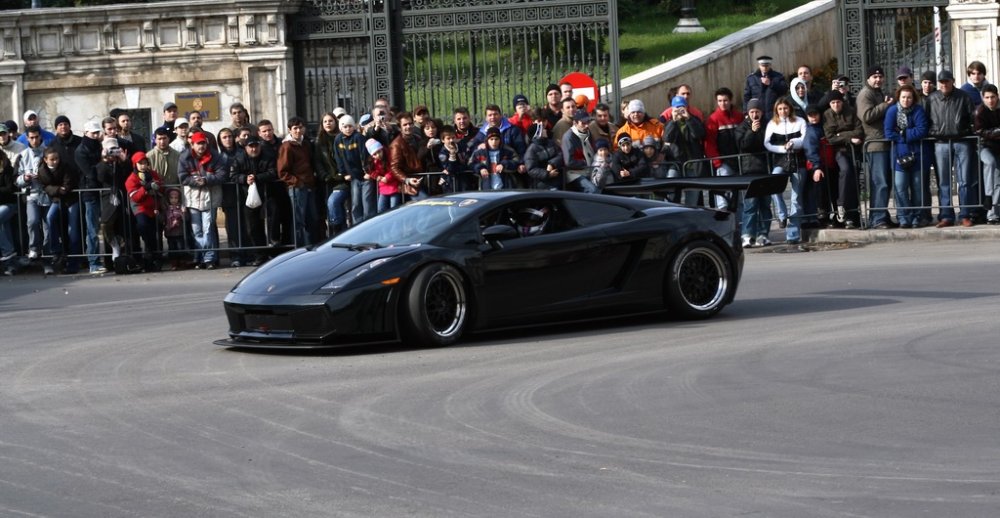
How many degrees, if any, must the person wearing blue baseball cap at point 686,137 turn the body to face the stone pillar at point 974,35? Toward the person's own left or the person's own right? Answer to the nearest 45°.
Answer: approximately 135° to the person's own left

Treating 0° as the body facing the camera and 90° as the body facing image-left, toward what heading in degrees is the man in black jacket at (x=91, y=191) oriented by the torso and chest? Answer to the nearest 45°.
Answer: approximately 315°

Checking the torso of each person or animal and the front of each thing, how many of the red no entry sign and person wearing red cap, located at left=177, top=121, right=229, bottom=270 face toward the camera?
2

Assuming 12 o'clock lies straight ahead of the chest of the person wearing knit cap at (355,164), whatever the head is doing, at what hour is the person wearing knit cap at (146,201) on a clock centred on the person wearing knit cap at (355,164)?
the person wearing knit cap at (146,201) is roughly at 3 o'clock from the person wearing knit cap at (355,164).

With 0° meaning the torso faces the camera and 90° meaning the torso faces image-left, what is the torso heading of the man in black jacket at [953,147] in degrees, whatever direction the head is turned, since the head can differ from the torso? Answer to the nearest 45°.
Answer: approximately 0°

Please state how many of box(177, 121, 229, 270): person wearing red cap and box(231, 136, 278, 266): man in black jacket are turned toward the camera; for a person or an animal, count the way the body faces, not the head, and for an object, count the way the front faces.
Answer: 2

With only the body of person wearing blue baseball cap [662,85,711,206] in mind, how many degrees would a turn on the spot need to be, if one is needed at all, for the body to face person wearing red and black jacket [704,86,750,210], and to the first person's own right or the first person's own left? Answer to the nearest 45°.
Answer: approximately 90° to the first person's own left
